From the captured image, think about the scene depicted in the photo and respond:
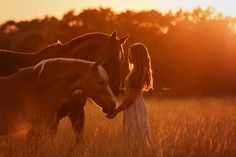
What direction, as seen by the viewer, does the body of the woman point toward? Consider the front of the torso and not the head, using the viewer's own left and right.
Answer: facing to the left of the viewer

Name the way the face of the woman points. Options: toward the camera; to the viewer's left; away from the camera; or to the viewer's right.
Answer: to the viewer's left

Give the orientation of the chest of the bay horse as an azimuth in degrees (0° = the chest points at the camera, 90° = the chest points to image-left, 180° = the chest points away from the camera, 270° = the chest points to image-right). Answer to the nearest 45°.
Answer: approximately 270°

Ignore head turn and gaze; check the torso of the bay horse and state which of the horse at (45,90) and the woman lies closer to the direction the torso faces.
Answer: the woman

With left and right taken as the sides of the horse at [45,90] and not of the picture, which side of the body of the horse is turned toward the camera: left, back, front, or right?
right

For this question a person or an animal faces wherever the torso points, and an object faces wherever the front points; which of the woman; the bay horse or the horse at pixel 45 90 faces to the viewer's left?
the woman
